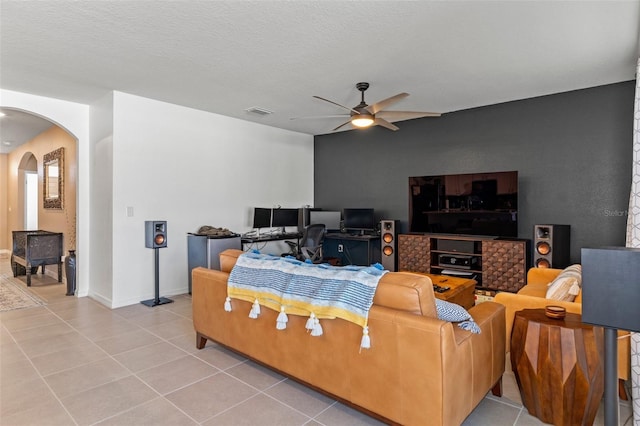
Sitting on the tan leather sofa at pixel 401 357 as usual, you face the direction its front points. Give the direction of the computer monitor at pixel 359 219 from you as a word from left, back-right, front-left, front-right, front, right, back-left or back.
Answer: front-left

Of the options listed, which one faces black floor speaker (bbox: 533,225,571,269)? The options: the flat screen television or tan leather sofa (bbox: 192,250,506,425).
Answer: the tan leather sofa

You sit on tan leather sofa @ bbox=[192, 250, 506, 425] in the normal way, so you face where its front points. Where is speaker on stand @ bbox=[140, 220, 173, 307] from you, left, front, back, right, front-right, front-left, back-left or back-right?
left

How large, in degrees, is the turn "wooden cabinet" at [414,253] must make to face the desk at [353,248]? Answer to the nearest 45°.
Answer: approximately 135° to its right

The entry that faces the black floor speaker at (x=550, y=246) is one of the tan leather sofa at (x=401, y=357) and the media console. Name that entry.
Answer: the tan leather sofa

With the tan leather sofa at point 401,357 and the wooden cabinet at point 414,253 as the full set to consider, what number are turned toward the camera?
1

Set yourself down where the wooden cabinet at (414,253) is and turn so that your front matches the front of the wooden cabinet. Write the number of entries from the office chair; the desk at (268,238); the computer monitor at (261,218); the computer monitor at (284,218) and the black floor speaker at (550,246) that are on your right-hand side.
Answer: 4

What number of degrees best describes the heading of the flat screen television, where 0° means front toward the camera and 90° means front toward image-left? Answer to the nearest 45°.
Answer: approximately 45°

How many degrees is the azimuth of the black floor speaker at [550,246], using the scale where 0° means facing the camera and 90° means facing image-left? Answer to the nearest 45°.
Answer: approximately 45°

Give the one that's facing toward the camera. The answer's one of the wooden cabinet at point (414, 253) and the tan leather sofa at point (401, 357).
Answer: the wooden cabinet

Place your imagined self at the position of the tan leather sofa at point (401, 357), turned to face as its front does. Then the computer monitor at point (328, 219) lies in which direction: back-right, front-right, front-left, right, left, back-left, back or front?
front-left

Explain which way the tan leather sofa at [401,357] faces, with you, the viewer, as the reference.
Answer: facing away from the viewer and to the right of the viewer

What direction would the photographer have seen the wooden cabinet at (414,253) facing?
facing the viewer
